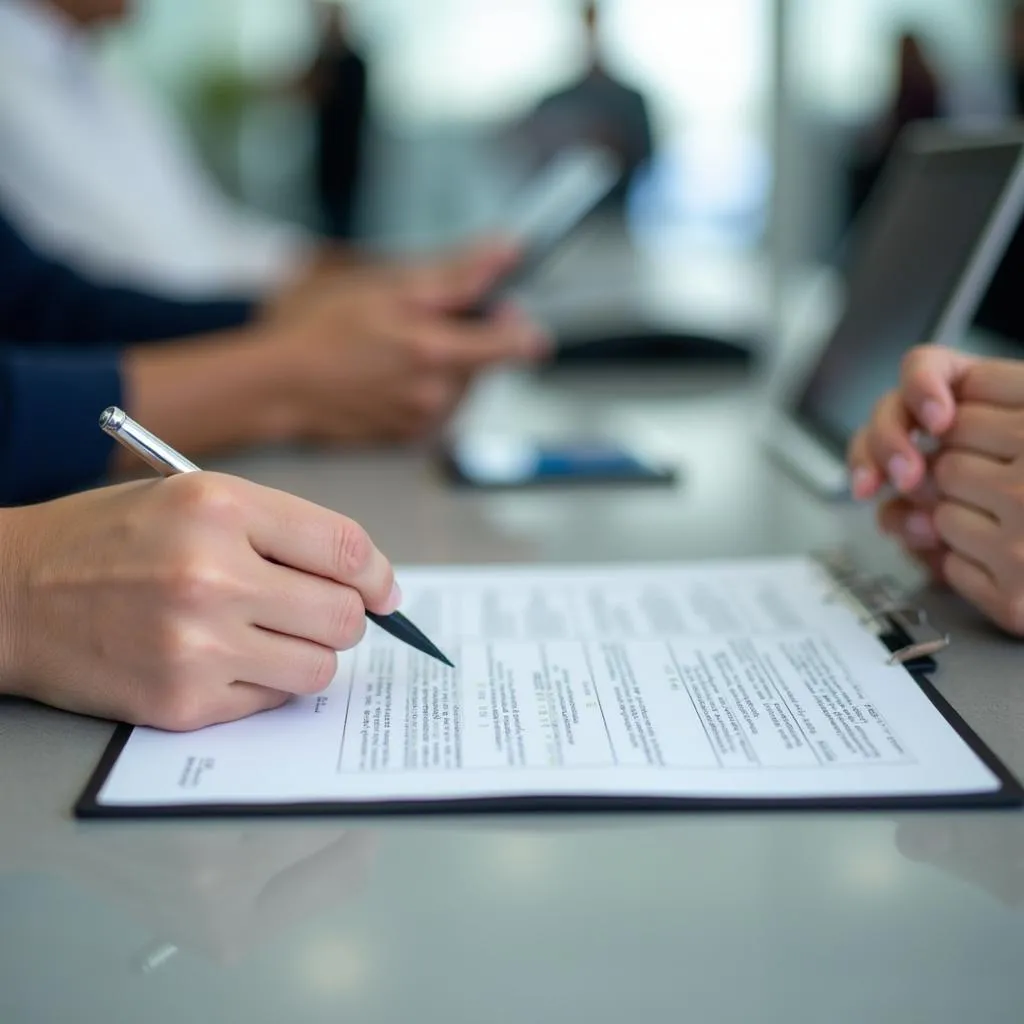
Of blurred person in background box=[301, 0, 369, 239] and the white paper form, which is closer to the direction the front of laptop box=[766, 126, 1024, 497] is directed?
the white paper form

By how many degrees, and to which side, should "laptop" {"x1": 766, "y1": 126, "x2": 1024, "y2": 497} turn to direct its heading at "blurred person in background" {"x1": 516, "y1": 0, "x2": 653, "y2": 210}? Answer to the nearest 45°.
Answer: approximately 90° to its right

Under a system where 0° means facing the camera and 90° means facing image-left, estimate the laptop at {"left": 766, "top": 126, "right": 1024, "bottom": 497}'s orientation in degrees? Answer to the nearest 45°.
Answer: approximately 45°

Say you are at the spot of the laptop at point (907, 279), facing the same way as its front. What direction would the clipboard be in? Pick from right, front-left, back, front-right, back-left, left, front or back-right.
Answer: front-left

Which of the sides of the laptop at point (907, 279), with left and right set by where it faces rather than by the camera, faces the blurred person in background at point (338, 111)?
right

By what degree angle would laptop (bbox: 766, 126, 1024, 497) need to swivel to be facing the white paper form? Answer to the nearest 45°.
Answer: approximately 45° to its left

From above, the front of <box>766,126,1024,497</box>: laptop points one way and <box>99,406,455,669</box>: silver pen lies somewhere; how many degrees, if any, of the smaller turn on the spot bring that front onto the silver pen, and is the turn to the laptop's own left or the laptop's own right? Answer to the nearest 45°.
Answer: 0° — it already faces it
